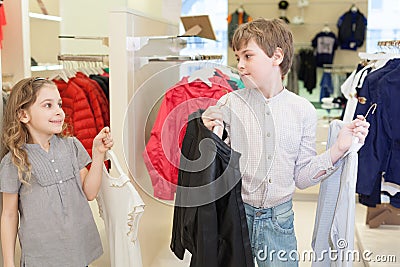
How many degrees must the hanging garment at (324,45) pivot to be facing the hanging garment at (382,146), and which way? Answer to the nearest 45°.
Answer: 0° — it already faces it

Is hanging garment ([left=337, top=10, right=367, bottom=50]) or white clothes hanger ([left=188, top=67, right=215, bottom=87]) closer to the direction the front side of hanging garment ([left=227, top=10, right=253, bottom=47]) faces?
the white clothes hanger

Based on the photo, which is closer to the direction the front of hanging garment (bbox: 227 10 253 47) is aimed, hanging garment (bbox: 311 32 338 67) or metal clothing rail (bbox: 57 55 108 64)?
the metal clothing rail

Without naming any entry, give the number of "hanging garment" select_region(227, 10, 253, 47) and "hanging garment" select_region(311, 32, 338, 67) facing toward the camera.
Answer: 2

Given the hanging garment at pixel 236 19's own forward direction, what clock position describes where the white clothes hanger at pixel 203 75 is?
The white clothes hanger is roughly at 12 o'clock from the hanging garment.

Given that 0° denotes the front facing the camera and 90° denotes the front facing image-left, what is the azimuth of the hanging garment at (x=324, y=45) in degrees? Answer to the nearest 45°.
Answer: approximately 0°
